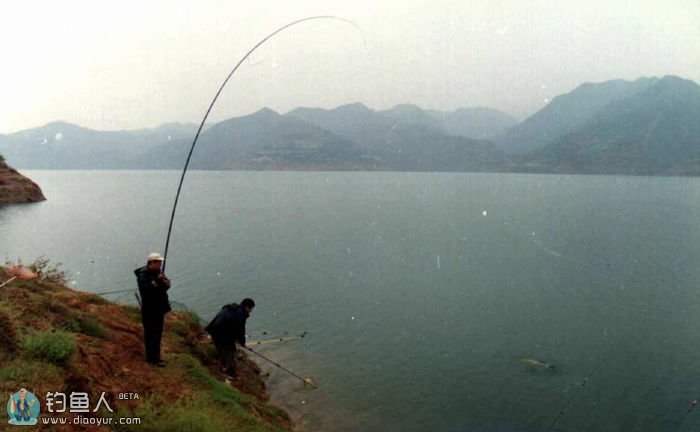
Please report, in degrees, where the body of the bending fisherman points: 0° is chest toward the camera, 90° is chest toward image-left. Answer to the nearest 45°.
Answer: approximately 270°

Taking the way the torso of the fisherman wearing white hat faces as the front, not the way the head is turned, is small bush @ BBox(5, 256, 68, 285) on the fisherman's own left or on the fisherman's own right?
on the fisherman's own left

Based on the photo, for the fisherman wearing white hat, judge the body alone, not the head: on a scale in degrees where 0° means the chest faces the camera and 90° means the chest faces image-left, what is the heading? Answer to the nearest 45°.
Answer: approximately 270°

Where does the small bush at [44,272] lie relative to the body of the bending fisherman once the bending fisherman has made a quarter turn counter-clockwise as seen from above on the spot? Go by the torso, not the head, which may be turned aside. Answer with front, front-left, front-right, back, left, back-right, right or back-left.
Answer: front-left

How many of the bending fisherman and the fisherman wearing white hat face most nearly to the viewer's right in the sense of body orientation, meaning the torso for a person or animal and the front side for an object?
2
